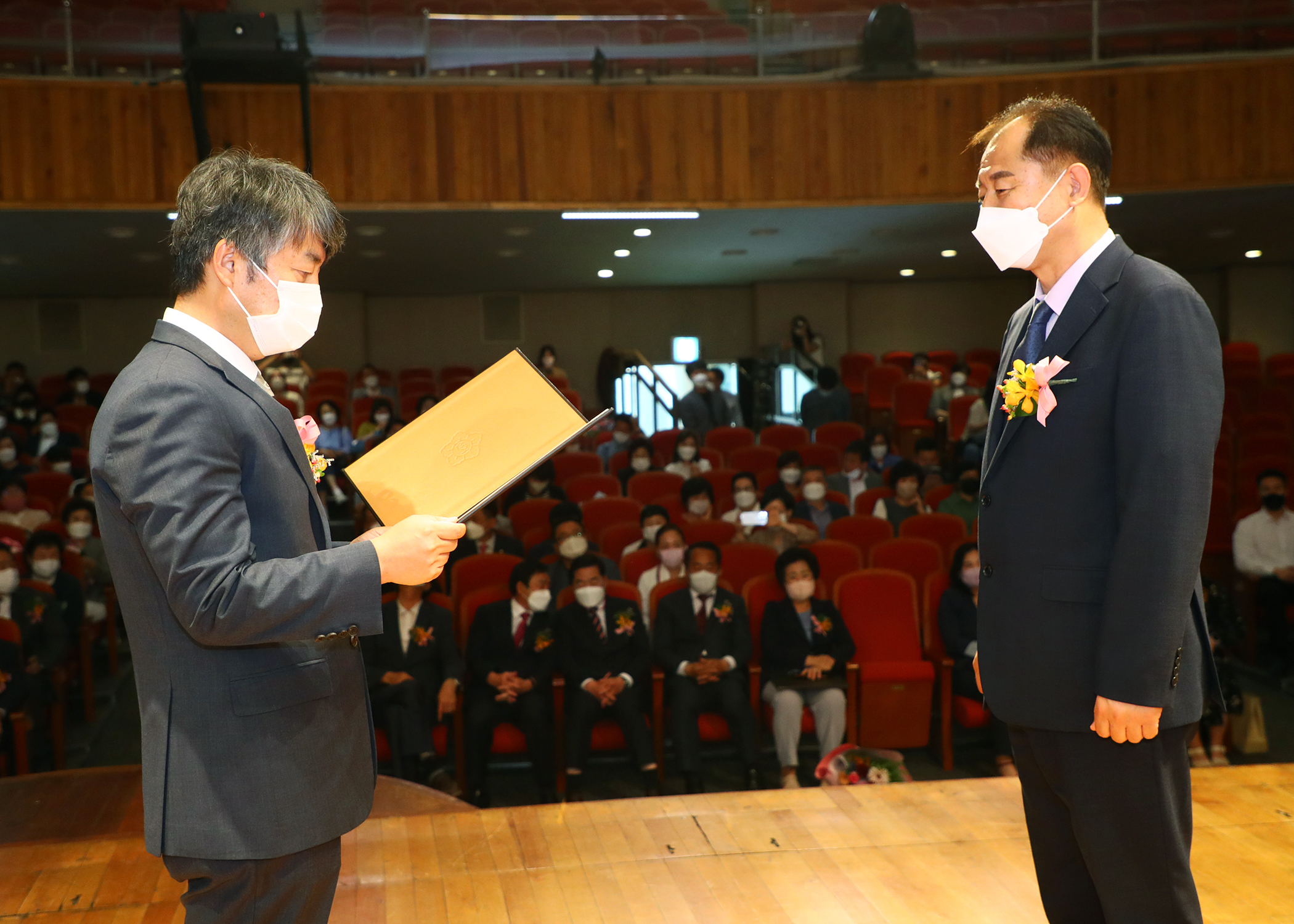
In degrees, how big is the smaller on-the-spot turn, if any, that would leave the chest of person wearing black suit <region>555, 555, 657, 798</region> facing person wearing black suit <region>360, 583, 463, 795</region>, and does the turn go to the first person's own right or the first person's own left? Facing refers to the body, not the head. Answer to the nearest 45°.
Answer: approximately 90° to the first person's own right

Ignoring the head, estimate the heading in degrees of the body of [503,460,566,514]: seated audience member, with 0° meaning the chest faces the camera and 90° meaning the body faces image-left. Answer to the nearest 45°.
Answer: approximately 0°

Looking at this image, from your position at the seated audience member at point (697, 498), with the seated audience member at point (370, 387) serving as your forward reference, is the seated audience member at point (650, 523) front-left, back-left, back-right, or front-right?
back-left

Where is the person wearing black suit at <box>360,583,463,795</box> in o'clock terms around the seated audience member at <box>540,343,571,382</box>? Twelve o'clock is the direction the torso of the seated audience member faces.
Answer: The person wearing black suit is roughly at 12 o'clock from the seated audience member.

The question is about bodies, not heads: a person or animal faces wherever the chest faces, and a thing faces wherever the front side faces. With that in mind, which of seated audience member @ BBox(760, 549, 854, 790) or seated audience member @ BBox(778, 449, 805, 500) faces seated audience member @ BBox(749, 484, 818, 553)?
seated audience member @ BBox(778, 449, 805, 500)

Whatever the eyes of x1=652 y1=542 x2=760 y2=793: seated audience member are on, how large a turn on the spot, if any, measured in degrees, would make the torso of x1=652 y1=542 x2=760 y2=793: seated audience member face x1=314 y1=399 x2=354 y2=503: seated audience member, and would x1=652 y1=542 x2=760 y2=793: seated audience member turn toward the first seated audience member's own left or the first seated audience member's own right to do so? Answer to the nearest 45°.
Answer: approximately 135° to the first seated audience member's own right

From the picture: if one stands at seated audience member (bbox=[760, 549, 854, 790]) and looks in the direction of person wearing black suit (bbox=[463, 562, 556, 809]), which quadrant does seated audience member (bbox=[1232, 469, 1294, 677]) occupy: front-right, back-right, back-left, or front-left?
back-right

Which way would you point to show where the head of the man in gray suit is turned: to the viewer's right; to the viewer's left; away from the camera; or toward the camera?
to the viewer's right

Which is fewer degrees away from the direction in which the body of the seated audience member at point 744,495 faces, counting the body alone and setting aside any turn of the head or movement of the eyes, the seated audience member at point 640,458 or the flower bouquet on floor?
the flower bouquet on floor

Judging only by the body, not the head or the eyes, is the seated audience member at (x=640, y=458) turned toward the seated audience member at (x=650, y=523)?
yes

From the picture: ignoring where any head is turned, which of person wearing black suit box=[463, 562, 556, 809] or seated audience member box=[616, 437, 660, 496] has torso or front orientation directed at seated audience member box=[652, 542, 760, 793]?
seated audience member box=[616, 437, 660, 496]
